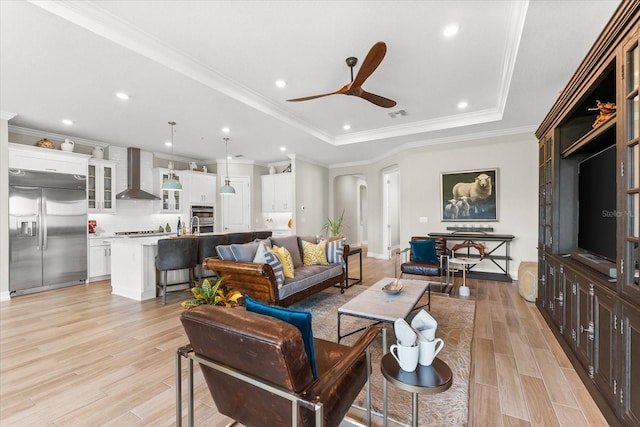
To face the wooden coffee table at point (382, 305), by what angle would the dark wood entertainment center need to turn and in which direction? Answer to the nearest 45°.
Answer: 0° — it already faces it

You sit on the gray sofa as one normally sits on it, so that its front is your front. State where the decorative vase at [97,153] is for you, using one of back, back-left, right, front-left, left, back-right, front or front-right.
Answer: back

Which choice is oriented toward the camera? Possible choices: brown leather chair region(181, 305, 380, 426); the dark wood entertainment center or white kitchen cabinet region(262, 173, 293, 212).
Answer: the white kitchen cabinet

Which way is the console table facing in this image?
toward the camera

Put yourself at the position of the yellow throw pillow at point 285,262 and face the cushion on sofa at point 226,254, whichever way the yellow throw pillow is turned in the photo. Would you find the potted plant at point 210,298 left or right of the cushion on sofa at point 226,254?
left

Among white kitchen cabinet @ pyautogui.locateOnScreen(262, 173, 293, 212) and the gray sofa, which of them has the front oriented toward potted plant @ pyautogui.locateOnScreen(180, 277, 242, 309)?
the white kitchen cabinet

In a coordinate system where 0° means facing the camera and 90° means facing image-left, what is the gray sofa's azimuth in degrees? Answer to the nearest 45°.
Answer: approximately 315°

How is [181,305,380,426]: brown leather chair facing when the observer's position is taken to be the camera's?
facing away from the viewer and to the right of the viewer

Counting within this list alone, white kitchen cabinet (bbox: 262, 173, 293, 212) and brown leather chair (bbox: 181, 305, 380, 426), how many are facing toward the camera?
1

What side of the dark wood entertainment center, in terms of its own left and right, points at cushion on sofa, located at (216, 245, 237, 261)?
front

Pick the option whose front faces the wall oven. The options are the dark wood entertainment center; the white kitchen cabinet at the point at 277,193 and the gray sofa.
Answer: the dark wood entertainment center

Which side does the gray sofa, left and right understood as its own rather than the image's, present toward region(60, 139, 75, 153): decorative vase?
back

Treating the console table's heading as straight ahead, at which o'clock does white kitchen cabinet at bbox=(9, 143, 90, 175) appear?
The white kitchen cabinet is roughly at 2 o'clock from the console table.

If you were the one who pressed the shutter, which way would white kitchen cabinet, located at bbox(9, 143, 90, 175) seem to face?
facing the viewer and to the right of the viewer

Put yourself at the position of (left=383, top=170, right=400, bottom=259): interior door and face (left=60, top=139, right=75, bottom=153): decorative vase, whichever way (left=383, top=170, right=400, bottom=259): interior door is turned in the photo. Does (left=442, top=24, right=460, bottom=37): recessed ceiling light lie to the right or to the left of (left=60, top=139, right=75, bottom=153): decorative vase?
left

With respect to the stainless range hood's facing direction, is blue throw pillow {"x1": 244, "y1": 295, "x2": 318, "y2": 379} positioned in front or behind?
in front

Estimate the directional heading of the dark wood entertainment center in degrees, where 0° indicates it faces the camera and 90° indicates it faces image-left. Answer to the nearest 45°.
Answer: approximately 90°
